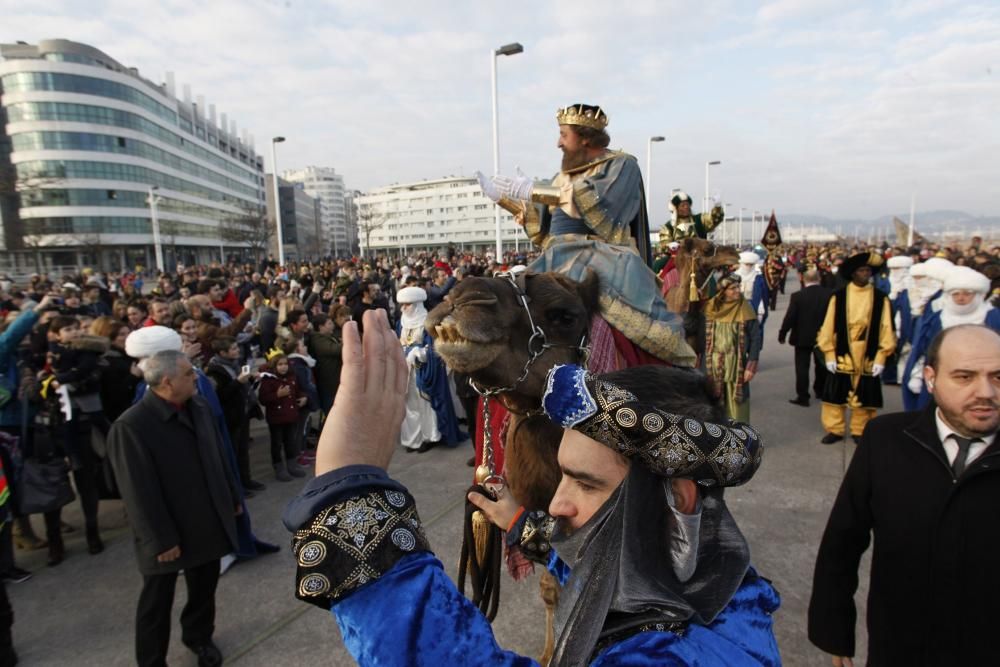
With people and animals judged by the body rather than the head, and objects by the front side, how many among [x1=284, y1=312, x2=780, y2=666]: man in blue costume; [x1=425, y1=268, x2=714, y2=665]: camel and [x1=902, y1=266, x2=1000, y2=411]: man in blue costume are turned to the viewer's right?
0

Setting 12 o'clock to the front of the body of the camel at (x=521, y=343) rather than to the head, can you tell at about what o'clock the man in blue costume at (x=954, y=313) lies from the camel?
The man in blue costume is roughly at 6 o'clock from the camel.

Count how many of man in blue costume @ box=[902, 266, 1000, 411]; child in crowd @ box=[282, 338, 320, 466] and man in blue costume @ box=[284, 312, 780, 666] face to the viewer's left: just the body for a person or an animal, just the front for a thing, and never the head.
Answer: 1

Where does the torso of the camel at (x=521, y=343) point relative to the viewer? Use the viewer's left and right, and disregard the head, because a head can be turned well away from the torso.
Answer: facing the viewer and to the left of the viewer

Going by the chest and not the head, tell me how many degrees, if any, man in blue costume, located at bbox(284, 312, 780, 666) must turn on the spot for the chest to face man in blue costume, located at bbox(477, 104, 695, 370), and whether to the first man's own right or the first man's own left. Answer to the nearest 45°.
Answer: approximately 90° to the first man's own right

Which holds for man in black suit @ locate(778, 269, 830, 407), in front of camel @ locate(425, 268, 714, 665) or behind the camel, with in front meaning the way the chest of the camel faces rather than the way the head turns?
behind

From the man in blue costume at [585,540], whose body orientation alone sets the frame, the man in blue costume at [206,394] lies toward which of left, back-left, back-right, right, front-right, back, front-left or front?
front-right

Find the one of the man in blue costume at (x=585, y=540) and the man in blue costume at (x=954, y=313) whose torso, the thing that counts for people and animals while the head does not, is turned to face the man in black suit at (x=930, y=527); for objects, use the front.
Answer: the man in blue costume at (x=954, y=313)

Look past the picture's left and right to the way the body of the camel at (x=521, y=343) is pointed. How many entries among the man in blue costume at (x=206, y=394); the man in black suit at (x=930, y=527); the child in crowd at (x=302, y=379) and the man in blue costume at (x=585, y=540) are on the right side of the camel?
2

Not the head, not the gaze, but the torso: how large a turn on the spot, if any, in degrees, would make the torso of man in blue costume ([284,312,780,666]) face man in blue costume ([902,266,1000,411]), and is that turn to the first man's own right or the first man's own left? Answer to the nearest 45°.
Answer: approximately 135° to the first man's own right

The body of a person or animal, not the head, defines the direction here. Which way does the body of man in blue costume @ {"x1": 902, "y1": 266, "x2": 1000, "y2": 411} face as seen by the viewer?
toward the camera

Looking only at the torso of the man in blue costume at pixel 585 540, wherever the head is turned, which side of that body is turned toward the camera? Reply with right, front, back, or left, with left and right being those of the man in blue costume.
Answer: left
